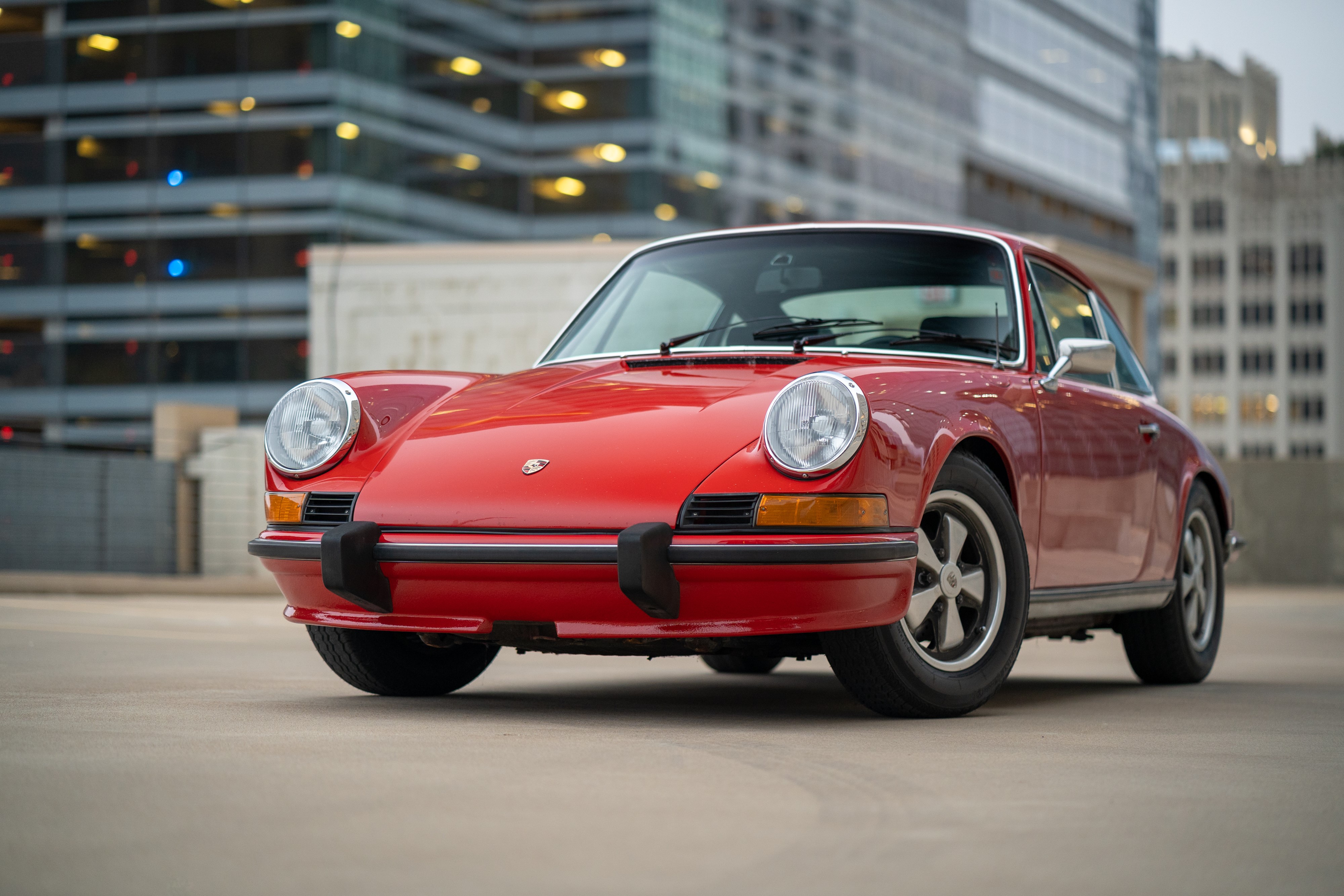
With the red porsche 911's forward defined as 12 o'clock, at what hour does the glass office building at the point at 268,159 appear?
The glass office building is roughly at 4 o'clock from the red porsche 911.

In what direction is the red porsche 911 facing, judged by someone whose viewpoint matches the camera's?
facing the viewer and to the left of the viewer
